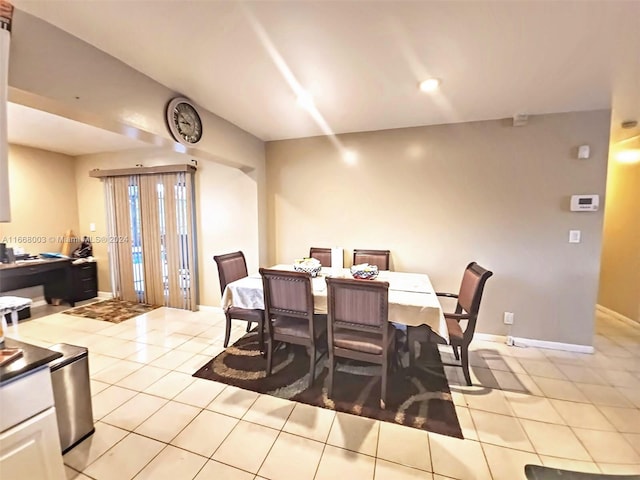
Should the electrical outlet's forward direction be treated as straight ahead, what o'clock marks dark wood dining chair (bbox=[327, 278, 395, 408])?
The dark wood dining chair is roughly at 1 o'clock from the electrical outlet.

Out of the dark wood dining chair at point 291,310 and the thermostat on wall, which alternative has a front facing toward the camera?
the thermostat on wall

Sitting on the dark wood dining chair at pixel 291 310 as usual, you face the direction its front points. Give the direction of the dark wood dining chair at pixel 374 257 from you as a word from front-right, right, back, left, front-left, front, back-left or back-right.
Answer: front

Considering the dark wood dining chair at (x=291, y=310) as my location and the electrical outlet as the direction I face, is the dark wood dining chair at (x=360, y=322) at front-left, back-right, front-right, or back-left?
front-right

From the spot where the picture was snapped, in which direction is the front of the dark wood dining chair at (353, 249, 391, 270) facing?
facing the viewer

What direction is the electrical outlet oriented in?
toward the camera

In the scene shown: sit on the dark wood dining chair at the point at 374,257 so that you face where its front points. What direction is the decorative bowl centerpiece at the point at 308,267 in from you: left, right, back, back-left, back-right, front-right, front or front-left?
front-right

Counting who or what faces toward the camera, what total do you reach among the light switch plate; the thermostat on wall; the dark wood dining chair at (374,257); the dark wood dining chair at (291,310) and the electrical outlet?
4

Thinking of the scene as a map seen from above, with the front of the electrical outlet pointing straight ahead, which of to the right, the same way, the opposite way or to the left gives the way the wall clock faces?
to the left

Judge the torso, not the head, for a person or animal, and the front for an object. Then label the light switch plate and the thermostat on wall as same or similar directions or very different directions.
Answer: same or similar directions

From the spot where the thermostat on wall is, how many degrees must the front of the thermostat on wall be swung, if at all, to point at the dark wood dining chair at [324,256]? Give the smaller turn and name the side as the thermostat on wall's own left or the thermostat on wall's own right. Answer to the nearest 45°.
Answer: approximately 45° to the thermostat on wall's own right

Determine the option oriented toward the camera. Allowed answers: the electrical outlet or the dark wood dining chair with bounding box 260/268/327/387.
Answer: the electrical outlet

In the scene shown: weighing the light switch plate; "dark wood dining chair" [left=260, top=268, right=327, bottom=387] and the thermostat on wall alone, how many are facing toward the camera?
2

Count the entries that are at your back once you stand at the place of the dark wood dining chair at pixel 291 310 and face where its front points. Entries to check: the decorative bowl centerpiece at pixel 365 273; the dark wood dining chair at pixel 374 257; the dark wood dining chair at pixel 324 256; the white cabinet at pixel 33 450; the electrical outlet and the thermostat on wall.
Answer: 1

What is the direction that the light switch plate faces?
toward the camera

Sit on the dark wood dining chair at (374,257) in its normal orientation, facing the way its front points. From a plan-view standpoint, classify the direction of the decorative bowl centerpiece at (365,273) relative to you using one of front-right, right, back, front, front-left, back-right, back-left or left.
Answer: front

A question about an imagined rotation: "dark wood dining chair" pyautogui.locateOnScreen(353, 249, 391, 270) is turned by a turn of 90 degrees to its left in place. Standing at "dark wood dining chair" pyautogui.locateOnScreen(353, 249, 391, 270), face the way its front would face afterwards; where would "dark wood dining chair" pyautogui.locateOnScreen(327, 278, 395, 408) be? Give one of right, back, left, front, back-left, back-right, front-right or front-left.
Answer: right
